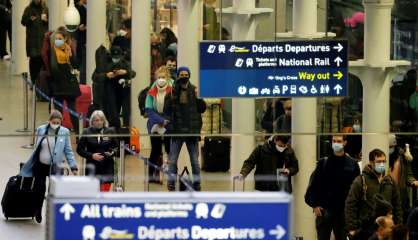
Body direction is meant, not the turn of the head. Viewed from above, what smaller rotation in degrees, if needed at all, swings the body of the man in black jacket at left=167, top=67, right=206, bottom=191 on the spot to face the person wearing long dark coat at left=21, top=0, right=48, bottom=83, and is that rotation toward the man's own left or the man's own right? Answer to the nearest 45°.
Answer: approximately 90° to the man's own right

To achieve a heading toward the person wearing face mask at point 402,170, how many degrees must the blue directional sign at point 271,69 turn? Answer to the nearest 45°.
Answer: approximately 90° to its left

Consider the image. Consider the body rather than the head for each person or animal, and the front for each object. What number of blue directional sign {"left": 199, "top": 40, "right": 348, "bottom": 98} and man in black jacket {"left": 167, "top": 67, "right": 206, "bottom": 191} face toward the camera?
2

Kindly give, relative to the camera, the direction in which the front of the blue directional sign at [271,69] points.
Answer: facing the viewer

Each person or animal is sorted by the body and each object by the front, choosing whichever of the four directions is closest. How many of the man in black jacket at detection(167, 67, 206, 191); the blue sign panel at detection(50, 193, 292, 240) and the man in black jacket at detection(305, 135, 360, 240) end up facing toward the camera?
3

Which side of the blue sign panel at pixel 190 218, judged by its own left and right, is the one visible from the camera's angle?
front

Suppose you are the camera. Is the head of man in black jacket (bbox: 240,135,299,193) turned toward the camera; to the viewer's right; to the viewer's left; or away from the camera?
toward the camera

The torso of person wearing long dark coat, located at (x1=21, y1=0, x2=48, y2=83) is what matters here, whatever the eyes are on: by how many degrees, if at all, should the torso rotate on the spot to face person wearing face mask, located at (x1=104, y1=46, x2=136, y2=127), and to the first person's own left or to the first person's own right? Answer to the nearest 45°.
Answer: approximately 45° to the first person's own left

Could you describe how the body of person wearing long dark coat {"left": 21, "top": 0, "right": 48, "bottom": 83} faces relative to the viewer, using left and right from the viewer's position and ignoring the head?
facing the viewer and to the right of the viewer

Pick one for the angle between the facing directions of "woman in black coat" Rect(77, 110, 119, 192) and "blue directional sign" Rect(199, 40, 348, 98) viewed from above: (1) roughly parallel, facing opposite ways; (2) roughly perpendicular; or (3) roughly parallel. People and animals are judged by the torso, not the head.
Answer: roughly parallel

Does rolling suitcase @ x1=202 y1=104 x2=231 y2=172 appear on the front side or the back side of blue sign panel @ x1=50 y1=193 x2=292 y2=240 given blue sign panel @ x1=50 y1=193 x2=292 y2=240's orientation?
on the back side

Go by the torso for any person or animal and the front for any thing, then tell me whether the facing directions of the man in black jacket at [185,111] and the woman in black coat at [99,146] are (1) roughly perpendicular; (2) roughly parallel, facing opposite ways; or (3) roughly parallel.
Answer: roughly parallel

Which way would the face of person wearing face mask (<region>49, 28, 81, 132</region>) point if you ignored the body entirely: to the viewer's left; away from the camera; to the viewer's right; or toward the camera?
toward the camera
